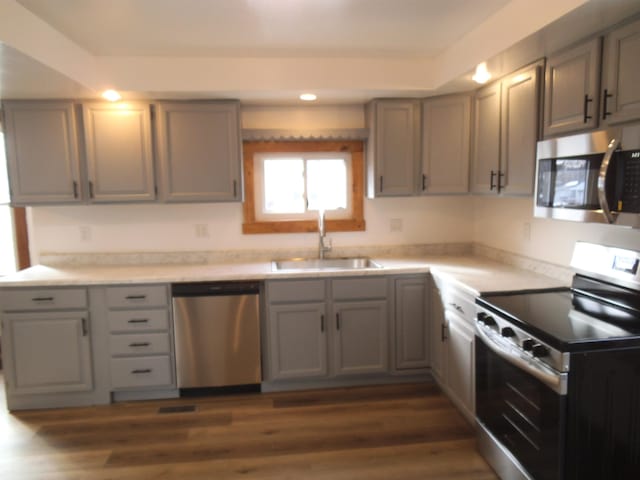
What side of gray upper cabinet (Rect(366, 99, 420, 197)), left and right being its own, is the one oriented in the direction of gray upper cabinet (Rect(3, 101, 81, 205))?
right

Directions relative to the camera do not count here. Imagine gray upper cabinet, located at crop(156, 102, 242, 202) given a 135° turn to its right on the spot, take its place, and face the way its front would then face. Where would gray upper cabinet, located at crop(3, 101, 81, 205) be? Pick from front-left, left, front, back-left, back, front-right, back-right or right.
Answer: front-left

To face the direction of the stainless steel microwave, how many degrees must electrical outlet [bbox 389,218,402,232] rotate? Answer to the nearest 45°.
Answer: approximately 45° to its left

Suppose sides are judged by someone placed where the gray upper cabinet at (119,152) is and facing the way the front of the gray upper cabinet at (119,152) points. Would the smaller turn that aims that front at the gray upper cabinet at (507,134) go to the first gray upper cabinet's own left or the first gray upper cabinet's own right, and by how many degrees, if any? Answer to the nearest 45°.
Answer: approximately 45° to the first gray upper cabinet's own left

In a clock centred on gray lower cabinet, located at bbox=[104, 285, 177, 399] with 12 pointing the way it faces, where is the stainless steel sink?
The stainless steel sink is roughly at 9 o'clock from the gray lower cabinet.

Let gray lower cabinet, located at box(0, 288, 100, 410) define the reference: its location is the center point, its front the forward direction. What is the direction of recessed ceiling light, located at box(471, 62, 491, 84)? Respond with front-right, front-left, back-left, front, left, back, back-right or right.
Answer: front-left

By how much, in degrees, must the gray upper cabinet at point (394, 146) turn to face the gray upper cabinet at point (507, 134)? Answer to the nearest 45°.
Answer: approximately 45° to its left

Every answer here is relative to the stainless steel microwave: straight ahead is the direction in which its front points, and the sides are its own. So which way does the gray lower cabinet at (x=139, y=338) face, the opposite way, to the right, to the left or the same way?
to the left

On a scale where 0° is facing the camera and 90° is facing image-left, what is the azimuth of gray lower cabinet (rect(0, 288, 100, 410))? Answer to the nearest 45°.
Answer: approximately 0°
